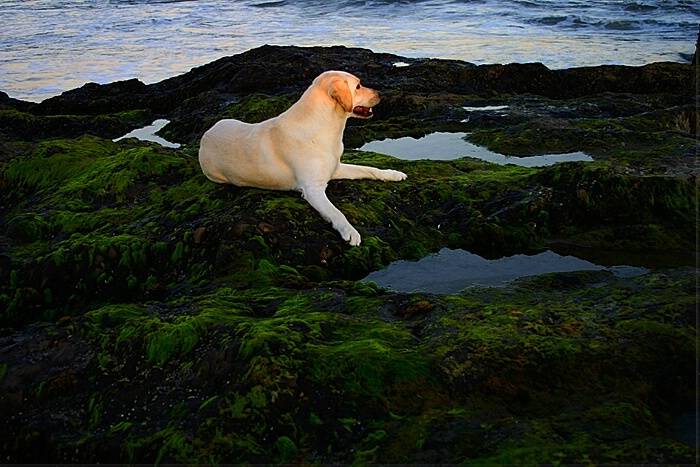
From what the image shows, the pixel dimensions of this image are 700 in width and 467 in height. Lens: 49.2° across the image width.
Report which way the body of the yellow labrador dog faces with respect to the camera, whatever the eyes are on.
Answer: to the viewer's right
